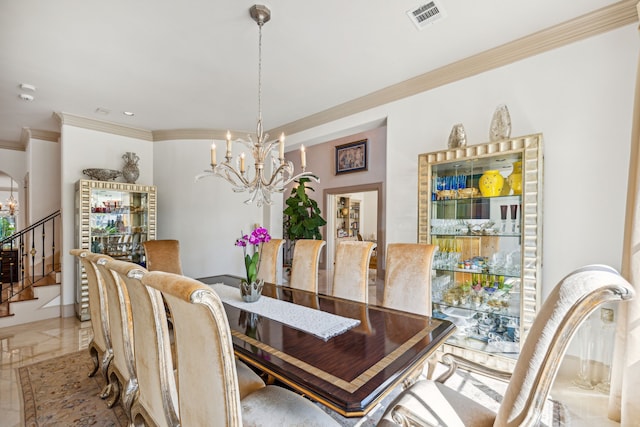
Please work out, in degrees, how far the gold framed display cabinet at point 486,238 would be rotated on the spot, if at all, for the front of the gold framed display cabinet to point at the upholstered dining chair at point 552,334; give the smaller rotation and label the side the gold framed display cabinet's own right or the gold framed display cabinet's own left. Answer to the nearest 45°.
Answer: approximately 45° to the gold framed display cabinet's own left

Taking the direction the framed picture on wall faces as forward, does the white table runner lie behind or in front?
in front

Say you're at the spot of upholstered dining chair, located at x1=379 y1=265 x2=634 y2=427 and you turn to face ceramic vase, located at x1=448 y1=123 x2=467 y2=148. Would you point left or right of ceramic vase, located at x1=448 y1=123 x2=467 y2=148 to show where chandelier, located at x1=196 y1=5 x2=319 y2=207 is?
left

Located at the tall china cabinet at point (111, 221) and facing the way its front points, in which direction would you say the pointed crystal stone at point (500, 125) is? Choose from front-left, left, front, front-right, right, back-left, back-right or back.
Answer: front-left

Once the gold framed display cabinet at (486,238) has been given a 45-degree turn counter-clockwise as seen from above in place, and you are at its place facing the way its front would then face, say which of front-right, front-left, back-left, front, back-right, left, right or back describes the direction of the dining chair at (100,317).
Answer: front-right

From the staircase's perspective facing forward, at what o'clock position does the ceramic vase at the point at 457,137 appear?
The ceramic vase is roughly at 8 o'clock from the staircase.

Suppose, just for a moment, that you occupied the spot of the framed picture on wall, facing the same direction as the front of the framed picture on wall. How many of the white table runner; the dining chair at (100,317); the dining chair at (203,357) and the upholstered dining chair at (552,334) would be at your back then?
0

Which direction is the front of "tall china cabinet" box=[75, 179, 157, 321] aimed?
toward the camera

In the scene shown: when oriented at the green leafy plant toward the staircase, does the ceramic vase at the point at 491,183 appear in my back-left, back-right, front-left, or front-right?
back-left
